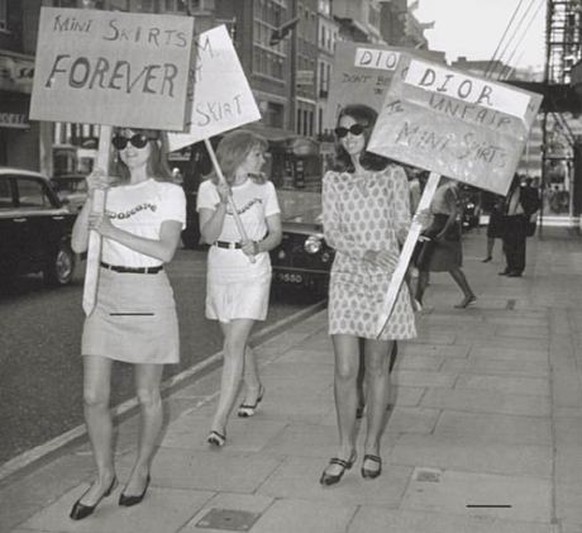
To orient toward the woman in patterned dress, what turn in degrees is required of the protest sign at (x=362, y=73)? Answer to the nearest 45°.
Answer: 0° — it already faces them

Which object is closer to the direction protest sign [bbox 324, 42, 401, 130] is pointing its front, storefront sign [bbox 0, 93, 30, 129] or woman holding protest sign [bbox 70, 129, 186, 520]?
the woman holding protest sign

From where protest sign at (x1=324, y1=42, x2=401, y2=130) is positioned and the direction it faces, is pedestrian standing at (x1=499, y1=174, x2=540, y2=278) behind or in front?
behind

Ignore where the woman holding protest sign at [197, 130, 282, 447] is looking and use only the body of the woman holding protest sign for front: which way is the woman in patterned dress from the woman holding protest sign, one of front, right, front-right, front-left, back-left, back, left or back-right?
front-left

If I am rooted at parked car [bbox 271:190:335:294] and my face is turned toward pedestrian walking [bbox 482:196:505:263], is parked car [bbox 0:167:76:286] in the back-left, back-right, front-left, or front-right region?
back-left

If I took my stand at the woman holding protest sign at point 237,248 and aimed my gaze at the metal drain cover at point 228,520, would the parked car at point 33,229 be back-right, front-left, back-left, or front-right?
back-right

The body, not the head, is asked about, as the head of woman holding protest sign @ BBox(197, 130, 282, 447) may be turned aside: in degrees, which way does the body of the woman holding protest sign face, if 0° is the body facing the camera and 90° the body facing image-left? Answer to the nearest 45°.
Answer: approximately 0°

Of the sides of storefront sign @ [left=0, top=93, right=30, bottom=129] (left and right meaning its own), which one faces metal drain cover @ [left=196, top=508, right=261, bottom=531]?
front

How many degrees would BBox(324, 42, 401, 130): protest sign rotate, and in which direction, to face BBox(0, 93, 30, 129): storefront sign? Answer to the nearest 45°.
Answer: approximately 135° to its right

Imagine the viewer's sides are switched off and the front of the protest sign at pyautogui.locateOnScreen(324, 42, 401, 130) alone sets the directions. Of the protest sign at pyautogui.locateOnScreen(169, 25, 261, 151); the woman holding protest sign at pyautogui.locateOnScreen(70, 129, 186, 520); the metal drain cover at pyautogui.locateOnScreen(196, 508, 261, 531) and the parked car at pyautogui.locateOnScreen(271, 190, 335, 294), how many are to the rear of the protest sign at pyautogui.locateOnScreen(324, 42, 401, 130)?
1

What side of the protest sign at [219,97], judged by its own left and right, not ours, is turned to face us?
front

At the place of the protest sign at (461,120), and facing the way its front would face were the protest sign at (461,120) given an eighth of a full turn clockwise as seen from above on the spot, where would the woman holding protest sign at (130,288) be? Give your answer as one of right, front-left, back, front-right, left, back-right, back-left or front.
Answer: front

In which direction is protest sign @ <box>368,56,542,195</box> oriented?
toward the camera

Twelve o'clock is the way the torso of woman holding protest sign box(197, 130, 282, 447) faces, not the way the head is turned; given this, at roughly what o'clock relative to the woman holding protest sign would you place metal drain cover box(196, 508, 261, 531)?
The metal drain cover is roughly at 12 o'clock from the woman holding protest sign.
